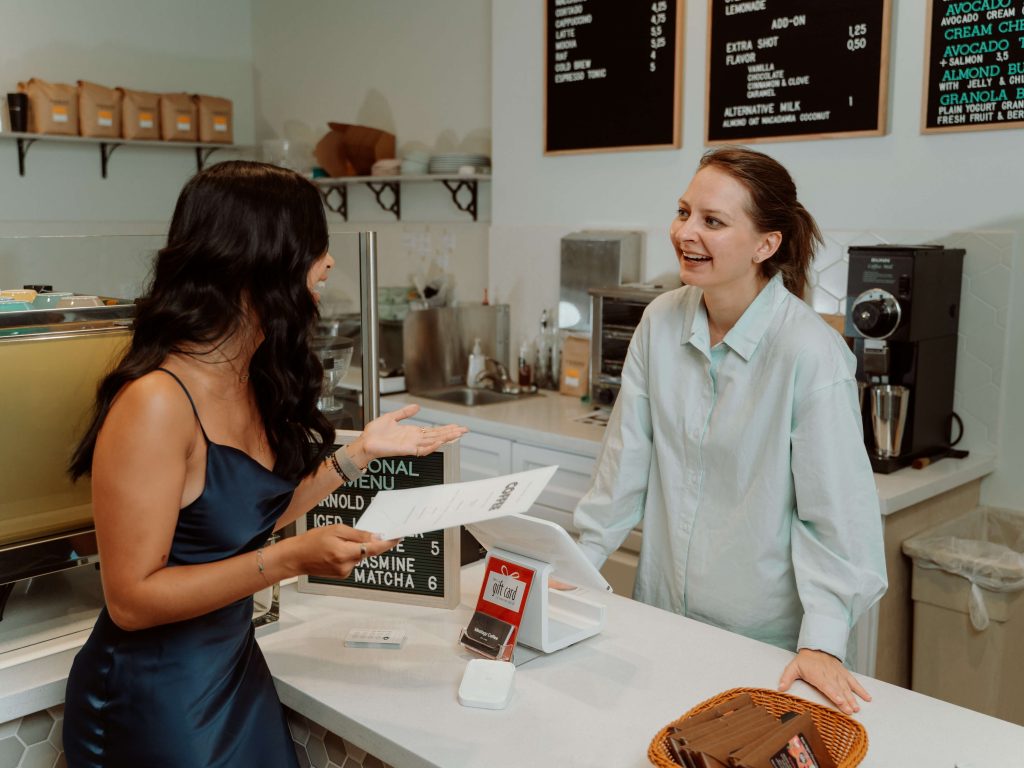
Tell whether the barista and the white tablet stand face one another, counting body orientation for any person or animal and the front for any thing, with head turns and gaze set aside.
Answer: yes

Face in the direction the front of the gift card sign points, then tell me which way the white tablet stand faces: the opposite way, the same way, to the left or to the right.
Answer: the opposite way

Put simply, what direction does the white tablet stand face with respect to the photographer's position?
facing away from the viewer and to the right of the viewer

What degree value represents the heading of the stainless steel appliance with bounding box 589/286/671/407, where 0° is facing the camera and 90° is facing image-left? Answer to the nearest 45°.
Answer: approximately 45°

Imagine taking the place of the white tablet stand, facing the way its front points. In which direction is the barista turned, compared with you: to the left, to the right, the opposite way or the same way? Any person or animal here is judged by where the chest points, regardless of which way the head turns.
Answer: the opposite way

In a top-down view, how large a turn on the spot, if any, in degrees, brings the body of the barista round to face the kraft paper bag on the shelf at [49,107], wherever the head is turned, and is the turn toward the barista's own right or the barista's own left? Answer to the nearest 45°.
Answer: approximately 90° to the barista's own right

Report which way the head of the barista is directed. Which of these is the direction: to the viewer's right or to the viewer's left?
to the viewer's left

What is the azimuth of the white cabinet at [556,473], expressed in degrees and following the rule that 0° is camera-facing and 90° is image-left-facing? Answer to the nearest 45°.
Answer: approximately 45°

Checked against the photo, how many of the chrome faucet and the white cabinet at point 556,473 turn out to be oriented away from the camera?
0

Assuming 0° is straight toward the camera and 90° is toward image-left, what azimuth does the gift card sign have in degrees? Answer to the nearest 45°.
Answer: approximately 45°

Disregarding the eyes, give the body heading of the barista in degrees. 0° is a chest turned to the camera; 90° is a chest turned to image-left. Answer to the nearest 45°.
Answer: approximately 45°

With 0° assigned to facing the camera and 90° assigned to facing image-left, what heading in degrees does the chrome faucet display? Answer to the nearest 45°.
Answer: approximately 45°
